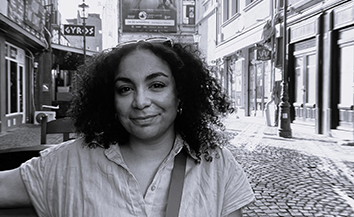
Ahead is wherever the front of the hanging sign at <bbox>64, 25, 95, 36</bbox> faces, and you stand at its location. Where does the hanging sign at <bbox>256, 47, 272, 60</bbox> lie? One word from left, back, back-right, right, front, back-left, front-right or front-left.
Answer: front-left

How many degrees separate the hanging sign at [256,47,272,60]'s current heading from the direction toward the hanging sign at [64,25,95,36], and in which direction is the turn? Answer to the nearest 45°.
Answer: approximately 90° to its right

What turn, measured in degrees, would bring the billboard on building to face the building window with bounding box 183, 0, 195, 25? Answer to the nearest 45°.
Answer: approximately 135° to its left

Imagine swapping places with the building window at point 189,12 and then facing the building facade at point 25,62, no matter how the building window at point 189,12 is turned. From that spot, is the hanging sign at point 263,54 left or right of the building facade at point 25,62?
left

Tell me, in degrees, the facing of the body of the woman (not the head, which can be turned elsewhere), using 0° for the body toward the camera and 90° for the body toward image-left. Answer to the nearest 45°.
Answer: approximately 0°

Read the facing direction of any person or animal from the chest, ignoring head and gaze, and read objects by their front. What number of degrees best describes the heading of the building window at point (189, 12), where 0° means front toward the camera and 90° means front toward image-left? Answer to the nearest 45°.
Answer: approximately 0°

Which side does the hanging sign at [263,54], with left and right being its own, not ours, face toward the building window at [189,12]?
back
